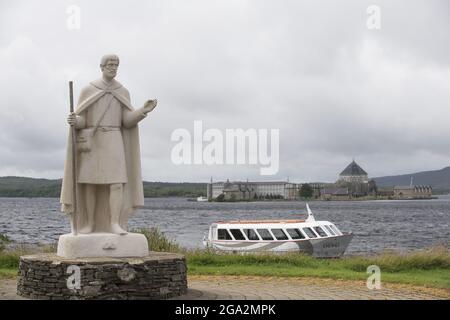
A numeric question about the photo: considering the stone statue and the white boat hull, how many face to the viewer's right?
1

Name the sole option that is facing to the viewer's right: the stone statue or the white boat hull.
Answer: the white boat hull

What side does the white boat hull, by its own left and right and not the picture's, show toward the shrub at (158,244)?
right

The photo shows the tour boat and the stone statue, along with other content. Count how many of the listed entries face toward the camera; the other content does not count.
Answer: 1

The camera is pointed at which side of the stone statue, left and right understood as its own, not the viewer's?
front

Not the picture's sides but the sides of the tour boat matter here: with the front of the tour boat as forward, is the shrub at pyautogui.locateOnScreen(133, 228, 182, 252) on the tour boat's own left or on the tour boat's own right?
on the tour boat's own right

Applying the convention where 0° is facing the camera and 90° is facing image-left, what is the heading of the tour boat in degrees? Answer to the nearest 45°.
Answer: approximately 270°

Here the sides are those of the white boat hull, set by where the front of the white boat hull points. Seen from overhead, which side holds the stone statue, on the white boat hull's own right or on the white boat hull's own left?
on the white boat hull's own right

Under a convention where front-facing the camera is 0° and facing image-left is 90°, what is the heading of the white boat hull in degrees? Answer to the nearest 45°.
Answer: approximately 270°

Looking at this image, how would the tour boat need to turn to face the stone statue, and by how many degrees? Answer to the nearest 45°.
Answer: approximately 90° to its right

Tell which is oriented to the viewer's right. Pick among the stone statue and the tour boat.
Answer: the tour boat

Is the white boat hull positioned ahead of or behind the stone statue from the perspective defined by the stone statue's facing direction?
behind
